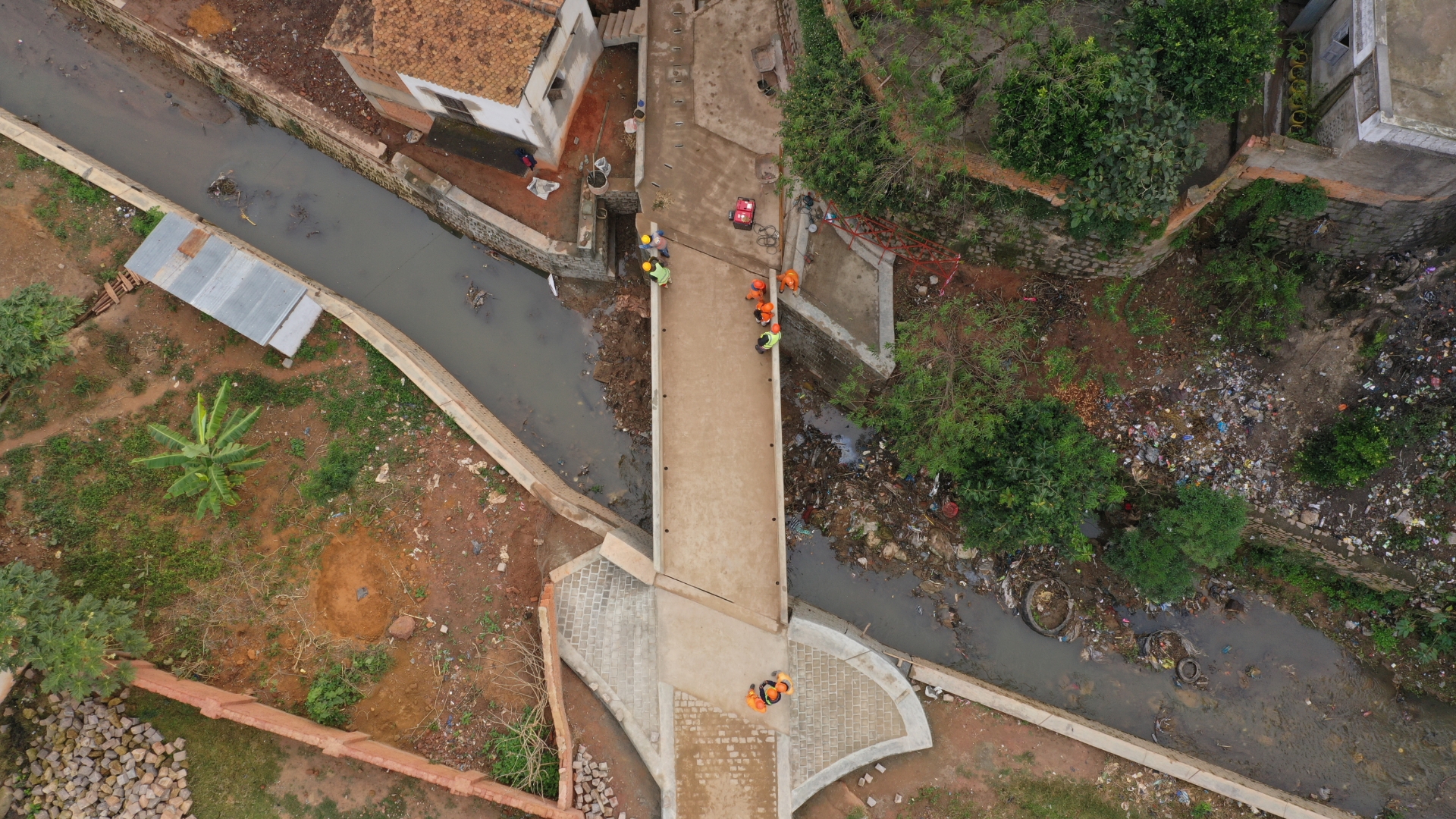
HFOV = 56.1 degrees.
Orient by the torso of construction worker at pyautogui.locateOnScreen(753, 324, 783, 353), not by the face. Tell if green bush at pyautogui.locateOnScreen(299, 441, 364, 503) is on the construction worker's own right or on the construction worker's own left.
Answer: on the construction worker's own left

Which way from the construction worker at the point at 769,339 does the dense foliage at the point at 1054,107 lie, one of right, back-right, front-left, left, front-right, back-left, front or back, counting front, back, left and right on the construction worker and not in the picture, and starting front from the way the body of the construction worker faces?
front-left
